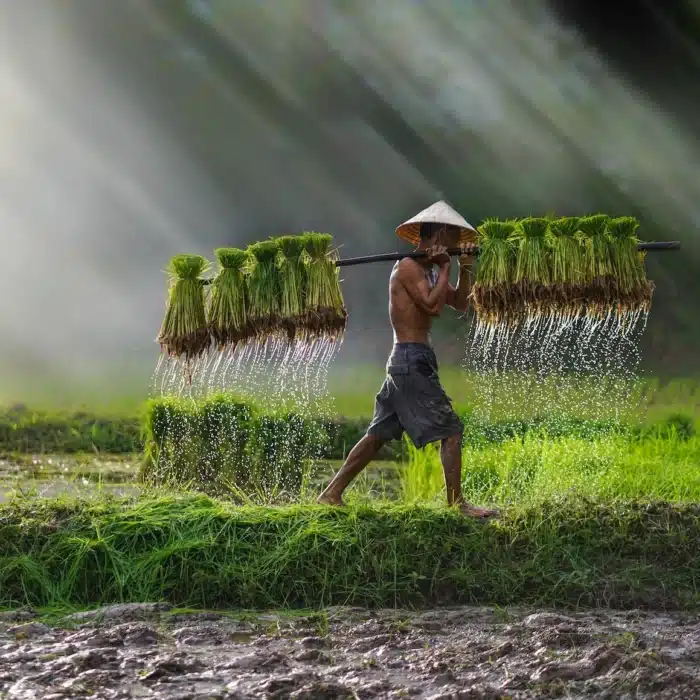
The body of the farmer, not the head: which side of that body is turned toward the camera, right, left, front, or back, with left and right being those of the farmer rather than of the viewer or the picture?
right
